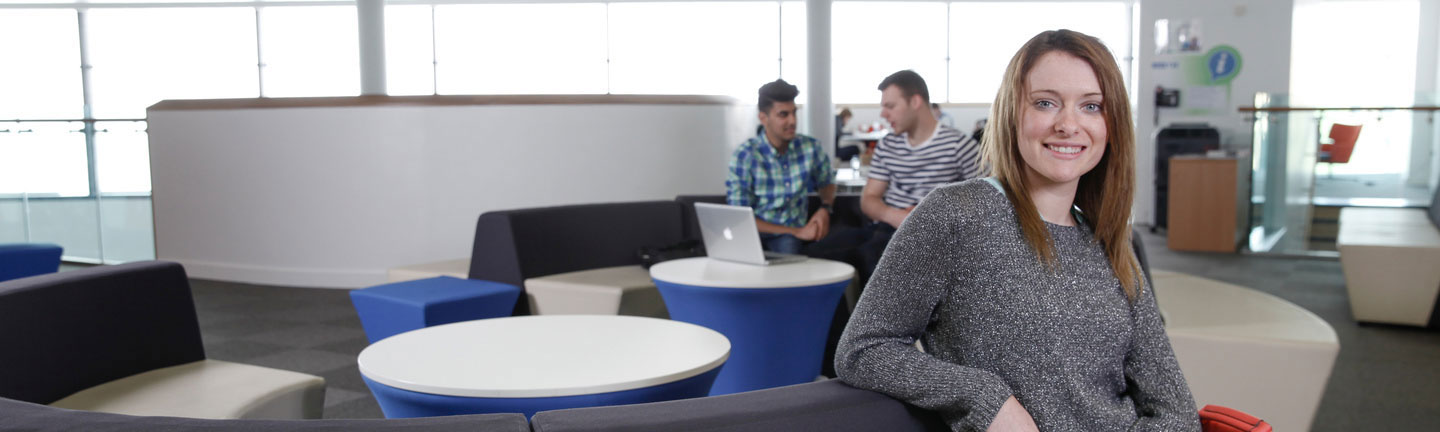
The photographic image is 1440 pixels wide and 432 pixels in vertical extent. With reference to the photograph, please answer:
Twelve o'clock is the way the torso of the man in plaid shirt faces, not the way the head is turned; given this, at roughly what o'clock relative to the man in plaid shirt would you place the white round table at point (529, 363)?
The white round table is roughly at 2 o'clock from the man in plaid shirt.

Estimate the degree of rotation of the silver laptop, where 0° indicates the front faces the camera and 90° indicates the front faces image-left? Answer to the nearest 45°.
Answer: approximately 225°

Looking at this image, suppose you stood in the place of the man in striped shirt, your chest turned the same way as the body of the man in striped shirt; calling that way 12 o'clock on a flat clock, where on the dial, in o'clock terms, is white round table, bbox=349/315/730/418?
The white round table is roughly at 11 o'clock from the man in striped shirt.

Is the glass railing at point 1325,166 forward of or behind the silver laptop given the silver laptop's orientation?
forward

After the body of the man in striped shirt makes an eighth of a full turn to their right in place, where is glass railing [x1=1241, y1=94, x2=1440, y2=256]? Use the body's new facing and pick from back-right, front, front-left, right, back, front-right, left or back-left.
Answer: back-right

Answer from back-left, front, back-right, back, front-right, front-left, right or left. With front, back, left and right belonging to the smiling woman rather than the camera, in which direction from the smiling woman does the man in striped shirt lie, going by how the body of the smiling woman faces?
back

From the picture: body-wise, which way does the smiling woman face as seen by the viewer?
toward the camera

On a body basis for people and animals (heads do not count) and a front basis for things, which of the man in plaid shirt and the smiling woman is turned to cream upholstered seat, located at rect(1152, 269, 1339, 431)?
the man in plaid shirt

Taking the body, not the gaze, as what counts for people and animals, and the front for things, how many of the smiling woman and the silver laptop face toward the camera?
1

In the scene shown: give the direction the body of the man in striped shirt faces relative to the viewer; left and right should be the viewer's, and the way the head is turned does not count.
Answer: facing the viewer and to the left of the viewer

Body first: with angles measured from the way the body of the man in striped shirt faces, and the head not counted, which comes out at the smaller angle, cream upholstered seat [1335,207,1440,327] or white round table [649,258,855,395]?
the white round table

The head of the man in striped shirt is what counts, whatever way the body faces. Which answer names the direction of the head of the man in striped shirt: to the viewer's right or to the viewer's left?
to the viewer's left

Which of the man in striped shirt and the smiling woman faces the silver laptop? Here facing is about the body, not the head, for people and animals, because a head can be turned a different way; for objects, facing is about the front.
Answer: the man in striped shirt
